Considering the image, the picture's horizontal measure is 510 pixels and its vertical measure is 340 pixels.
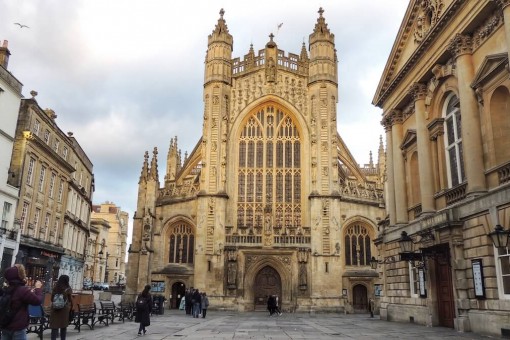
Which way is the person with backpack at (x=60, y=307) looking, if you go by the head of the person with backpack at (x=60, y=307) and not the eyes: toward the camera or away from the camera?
away from the camera

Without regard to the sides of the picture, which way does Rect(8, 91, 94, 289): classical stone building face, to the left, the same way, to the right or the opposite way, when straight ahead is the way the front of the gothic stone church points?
to the left

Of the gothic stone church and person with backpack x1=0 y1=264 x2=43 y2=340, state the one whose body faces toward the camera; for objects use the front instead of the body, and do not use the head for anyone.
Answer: the gothic stone church

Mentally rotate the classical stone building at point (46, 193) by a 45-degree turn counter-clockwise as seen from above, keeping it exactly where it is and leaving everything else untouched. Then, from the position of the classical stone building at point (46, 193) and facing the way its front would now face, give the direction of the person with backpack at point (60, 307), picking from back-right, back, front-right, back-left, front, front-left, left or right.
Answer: right

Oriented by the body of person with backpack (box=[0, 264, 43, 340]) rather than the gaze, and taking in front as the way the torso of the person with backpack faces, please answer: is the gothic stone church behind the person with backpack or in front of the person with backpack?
in front

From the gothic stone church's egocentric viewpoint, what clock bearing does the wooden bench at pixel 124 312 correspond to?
The wooden bench is roughly at 1 o'clock from the gothic stone church.

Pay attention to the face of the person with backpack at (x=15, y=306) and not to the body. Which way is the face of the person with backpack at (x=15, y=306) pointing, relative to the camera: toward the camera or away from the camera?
away from the camera

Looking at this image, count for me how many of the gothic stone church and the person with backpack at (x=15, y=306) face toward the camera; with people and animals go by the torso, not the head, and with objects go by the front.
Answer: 1

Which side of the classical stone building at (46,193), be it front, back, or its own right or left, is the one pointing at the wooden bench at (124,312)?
front

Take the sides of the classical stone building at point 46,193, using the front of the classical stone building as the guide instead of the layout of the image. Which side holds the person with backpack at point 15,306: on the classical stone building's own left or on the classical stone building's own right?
on the classical stone building's own right

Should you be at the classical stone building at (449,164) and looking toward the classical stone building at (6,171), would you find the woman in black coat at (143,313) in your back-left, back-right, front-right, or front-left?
front-left

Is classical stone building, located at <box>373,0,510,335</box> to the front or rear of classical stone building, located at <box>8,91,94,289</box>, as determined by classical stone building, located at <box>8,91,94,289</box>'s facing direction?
to the front

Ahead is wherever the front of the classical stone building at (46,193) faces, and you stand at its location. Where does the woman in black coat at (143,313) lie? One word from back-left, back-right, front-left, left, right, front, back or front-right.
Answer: front-right

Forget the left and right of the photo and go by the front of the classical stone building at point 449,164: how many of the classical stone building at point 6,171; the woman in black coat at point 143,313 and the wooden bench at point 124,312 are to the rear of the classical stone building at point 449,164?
0

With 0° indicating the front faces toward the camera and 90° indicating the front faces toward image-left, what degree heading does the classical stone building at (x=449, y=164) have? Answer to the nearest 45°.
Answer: approximately 45°

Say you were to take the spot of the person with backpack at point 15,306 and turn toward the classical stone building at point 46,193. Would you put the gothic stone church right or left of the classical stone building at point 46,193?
right

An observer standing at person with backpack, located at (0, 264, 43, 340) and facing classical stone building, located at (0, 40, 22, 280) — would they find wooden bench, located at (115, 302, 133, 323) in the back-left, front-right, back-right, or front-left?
front-right

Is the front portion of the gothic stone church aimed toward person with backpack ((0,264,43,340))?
yes

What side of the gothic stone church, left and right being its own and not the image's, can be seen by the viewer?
front

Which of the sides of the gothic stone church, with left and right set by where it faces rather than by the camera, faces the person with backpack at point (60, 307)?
front

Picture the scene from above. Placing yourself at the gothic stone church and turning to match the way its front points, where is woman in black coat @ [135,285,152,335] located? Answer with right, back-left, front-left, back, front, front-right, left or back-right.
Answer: front

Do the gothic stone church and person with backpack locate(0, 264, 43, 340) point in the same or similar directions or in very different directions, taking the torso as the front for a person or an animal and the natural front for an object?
very different directions

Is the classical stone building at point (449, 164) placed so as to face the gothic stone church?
no
